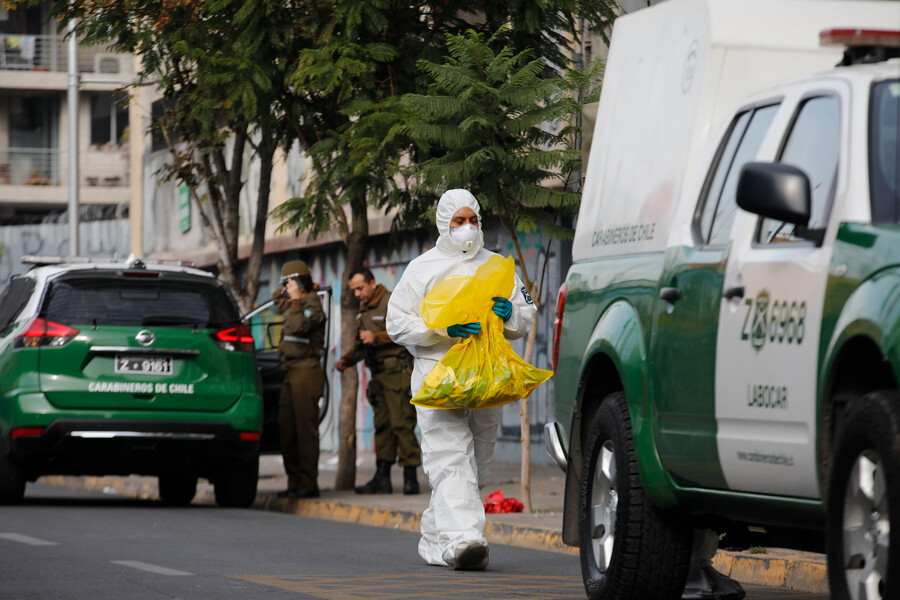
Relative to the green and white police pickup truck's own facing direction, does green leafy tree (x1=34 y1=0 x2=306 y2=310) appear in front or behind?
behind

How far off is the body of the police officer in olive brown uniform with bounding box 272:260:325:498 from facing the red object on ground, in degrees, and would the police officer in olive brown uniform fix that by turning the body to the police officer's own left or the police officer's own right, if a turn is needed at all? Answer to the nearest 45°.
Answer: approximately 135° to the police officer's own left

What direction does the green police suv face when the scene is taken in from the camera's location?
facing away from the viewer

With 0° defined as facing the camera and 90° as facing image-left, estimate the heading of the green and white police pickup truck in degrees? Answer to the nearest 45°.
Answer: approximately 315°

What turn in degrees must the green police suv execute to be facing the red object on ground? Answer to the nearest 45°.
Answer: approximately 135° to its right

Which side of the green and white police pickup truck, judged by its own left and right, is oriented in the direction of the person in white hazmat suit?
back
